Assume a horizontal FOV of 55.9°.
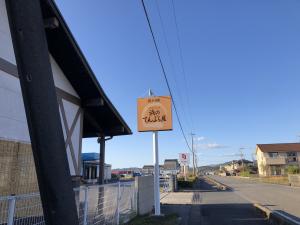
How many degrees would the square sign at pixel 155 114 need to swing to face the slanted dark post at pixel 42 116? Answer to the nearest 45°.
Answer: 0° — it already faces it

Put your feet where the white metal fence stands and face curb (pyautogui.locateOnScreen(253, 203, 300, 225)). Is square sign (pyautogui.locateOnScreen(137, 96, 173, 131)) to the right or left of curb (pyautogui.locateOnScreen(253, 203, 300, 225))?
left

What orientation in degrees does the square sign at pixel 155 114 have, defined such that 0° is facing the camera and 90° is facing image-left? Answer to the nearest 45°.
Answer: approximately 0°

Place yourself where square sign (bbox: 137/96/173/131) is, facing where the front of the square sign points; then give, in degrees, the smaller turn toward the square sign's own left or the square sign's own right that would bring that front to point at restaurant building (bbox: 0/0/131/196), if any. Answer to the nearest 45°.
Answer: approximately 45° to the square sign's own right
